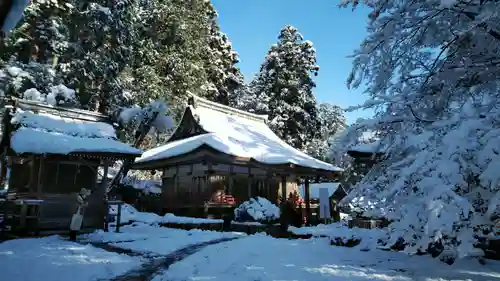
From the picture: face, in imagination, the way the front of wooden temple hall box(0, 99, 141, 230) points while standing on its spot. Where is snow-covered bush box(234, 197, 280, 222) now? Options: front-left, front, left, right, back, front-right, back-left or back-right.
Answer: front-left

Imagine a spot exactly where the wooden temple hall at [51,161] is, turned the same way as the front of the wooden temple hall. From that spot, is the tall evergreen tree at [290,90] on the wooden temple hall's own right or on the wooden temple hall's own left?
on the wooden temple hall's own left

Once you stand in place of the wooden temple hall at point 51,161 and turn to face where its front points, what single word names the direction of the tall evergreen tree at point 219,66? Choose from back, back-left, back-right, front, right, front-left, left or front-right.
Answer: left

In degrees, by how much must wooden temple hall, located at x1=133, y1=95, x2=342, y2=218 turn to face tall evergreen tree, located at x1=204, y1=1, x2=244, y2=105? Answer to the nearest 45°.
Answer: approximately 135° to its left

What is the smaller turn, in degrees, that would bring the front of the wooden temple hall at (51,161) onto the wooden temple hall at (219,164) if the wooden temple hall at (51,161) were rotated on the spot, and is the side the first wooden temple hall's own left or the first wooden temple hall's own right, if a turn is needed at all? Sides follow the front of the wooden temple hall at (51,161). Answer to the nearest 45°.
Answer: approximately 90° to the first wooden temple hall's own left

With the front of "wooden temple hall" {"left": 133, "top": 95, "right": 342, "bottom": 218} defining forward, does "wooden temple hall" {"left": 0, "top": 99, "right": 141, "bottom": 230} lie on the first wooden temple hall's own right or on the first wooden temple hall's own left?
on the first wooden temple hall's own right

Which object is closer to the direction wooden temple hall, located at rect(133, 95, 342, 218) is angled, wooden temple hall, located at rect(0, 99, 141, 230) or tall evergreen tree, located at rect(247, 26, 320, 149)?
the wooden temple hall

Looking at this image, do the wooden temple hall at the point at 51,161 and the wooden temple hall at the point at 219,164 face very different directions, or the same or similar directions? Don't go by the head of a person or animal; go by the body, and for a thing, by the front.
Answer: same or similar directions

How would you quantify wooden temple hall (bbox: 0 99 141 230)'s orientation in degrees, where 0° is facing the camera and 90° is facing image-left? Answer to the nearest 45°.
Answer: approximately 315°

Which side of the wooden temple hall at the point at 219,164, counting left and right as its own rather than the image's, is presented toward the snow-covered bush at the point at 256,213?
front

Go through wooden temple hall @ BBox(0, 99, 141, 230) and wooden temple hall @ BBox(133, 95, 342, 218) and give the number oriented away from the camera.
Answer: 0

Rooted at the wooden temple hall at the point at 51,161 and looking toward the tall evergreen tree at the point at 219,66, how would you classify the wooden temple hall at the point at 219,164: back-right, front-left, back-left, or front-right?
front-right

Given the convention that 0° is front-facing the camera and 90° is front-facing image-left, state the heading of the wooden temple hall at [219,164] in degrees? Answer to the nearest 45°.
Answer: approximately 315°
